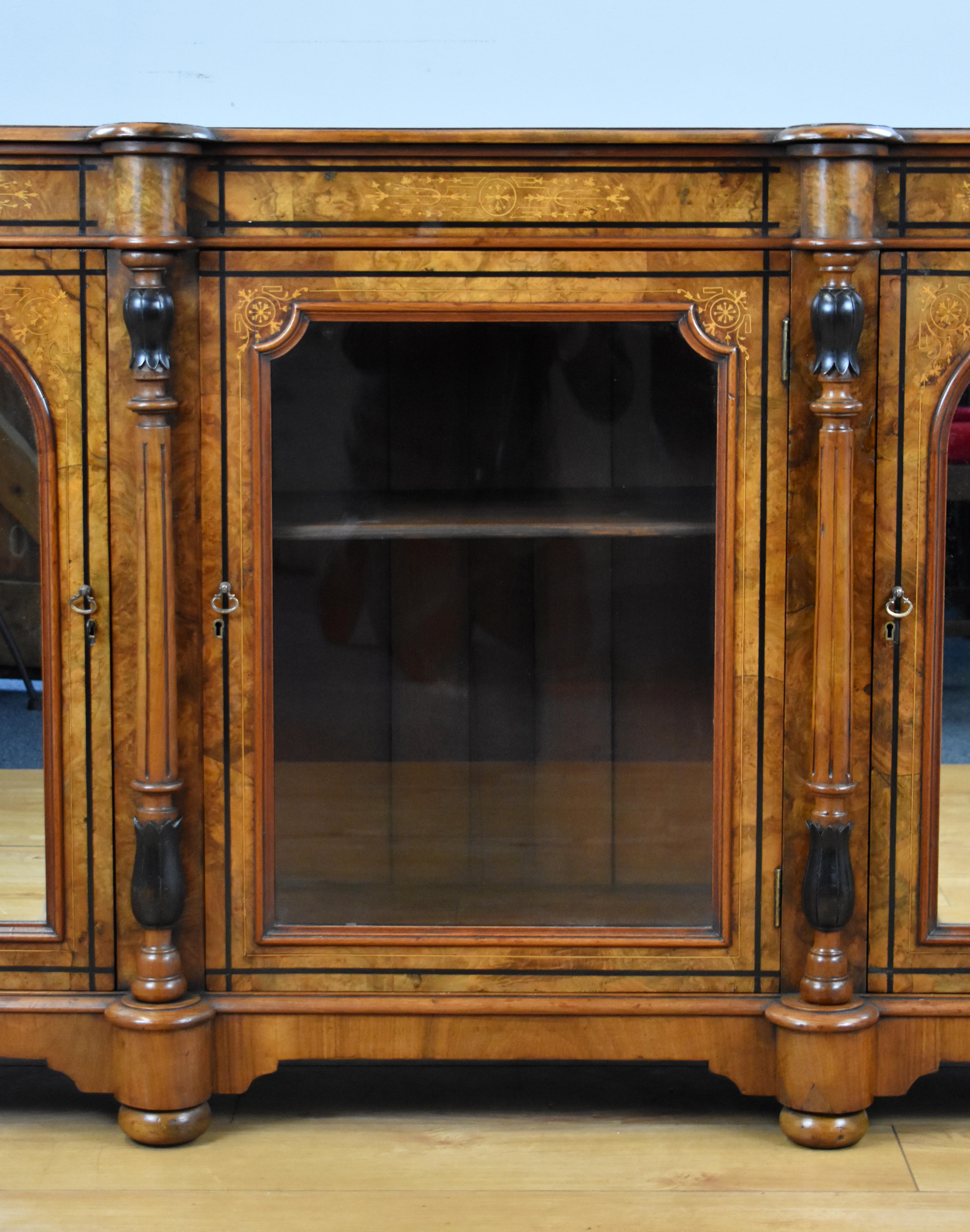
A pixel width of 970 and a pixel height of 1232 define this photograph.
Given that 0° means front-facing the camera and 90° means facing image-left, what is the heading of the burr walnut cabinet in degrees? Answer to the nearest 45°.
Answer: approximately 0°
